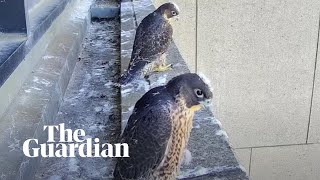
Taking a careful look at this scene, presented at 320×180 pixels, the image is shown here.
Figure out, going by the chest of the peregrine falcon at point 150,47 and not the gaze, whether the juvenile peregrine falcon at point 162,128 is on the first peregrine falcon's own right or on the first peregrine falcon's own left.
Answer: on the first peregrine falcon's own right

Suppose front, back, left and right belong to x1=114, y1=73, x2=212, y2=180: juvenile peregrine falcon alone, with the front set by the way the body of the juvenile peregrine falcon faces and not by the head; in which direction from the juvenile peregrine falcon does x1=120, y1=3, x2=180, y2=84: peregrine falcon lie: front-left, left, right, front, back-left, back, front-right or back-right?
left

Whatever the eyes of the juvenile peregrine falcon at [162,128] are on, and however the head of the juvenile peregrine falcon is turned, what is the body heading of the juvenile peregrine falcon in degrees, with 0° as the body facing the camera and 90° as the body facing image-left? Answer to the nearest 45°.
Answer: approximately 270°
